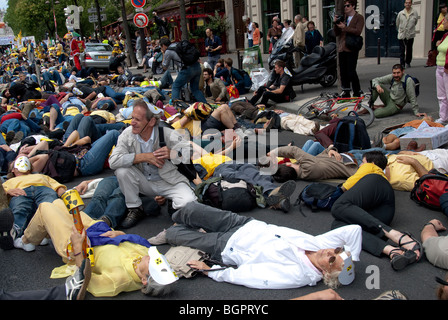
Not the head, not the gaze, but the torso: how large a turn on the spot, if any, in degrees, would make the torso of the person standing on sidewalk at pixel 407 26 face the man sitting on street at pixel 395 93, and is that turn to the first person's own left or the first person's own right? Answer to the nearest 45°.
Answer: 0° — they already face them

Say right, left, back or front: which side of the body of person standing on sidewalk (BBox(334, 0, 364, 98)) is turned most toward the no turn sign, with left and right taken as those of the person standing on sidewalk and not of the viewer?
right

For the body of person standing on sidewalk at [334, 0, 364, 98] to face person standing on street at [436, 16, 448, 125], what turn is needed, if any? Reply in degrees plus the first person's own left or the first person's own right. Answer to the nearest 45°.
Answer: approximately 90° to the first person's own left

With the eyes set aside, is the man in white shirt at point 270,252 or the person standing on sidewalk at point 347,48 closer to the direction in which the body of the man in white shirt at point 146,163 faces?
the man in white shirt

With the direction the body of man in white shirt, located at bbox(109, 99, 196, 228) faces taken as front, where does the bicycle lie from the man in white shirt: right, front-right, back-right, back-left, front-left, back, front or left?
back-left

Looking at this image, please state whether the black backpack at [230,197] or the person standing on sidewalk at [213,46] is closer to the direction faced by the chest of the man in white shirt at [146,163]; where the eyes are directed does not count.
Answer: the black backpack

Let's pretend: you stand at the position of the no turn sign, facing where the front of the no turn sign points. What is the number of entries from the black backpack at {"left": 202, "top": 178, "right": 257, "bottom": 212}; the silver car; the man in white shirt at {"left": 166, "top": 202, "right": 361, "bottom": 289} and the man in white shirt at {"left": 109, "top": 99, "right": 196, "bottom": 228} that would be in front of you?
3

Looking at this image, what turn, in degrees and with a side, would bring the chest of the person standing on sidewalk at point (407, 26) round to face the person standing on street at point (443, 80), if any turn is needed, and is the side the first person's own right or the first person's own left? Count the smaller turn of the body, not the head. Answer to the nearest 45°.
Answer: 0° — they already face them

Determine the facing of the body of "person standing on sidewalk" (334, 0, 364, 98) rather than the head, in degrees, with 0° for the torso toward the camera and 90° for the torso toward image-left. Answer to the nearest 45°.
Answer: approximately 45°

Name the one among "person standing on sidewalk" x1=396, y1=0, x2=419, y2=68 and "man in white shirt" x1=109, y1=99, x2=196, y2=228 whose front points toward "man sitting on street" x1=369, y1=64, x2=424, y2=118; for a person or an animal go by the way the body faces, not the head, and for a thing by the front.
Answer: the person standing on sidewalk
